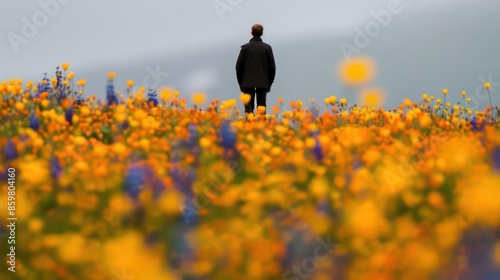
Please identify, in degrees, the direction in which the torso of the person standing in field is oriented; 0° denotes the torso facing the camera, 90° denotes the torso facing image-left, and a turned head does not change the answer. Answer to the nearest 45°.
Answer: approximately 180°

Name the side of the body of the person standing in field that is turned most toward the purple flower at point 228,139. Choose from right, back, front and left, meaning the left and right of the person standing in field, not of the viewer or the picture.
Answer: back

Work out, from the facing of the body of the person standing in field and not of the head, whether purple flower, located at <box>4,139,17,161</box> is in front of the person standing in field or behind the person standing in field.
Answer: behind

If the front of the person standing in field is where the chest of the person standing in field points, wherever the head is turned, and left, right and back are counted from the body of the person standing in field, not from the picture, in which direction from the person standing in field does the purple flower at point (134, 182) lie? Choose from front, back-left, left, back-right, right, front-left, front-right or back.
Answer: back

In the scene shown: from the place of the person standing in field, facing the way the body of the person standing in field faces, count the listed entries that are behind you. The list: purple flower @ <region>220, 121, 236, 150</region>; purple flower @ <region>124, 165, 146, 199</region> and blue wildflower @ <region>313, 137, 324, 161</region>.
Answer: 3

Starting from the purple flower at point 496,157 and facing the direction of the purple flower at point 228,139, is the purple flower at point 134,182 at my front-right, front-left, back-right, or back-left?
front-left

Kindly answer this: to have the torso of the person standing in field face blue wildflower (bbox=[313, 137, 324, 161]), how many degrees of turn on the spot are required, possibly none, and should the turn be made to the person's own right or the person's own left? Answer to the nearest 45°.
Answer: approximately 180°

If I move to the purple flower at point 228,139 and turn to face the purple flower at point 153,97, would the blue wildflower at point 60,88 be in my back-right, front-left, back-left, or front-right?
front-left

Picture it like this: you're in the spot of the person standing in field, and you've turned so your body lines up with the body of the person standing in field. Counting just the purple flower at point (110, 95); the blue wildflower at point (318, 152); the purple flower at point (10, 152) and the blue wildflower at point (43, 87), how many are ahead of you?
0

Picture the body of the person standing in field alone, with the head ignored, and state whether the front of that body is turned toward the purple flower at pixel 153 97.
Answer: no
